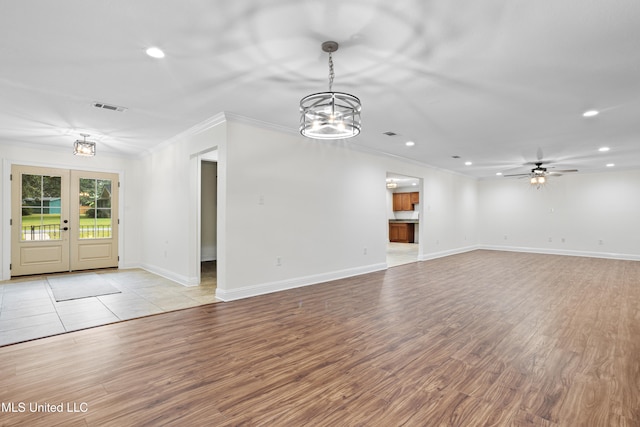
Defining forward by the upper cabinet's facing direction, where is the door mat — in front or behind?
in front

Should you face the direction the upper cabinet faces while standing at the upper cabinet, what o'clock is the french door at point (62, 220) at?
The french door is roughly at 1 o'clock from the upper cabinet.

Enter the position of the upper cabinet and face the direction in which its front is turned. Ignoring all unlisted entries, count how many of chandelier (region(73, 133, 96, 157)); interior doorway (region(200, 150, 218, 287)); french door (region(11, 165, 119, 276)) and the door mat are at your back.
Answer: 0

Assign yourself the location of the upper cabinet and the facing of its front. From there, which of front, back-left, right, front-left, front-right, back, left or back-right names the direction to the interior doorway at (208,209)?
front-right

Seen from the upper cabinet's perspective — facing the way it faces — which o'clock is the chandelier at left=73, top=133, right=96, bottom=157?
The chandelier is roughly at 1 o'clock from the upper cabinet.

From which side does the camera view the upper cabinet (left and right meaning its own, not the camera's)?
front

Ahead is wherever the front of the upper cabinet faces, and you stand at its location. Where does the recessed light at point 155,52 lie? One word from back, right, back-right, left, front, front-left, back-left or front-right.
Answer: front

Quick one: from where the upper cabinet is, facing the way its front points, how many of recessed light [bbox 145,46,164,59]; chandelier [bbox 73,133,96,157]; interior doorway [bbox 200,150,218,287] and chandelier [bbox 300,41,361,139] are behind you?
0

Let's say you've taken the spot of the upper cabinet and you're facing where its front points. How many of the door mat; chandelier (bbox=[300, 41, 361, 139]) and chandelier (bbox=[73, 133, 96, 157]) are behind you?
0

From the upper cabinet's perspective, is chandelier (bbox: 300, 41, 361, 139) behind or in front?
in front

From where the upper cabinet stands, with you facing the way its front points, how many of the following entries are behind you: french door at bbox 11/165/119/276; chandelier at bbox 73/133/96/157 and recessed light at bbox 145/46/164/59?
0
